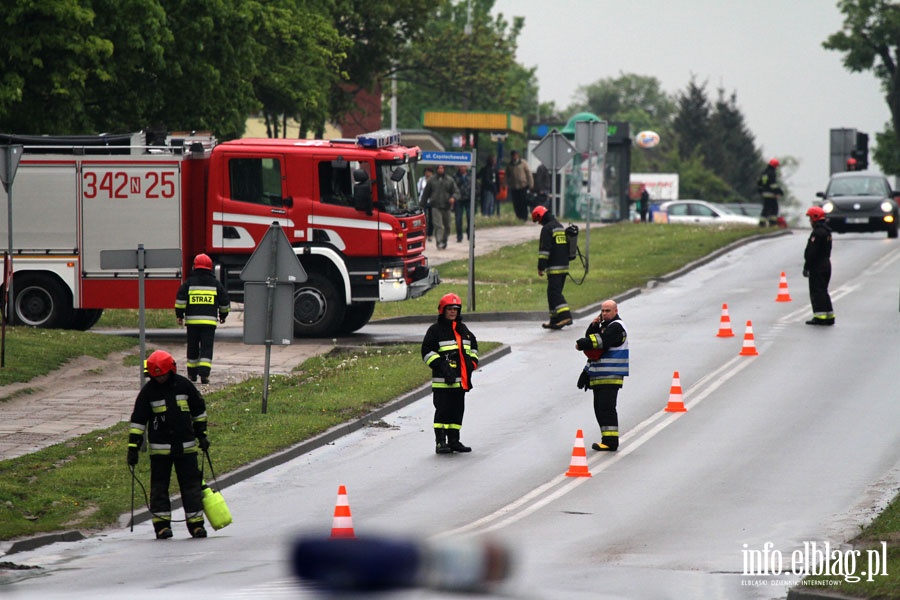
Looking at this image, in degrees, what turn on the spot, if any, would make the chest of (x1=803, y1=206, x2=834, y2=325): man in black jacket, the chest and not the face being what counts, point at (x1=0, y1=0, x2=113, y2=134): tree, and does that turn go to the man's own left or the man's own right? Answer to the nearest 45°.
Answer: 0° — they already face it

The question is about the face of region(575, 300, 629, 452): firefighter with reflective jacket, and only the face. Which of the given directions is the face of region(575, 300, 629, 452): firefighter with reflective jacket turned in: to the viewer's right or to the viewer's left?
to the viewer's left

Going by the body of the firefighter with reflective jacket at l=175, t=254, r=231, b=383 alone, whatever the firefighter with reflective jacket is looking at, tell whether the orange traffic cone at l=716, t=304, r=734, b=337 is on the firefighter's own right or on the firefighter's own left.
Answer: on the firefighter's own right

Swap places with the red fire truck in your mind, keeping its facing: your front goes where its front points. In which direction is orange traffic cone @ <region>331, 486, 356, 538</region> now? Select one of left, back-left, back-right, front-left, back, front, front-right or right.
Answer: right

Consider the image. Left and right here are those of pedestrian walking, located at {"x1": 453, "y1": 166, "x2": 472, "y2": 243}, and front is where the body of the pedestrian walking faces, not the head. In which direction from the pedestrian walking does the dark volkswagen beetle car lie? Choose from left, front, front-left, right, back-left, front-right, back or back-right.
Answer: left

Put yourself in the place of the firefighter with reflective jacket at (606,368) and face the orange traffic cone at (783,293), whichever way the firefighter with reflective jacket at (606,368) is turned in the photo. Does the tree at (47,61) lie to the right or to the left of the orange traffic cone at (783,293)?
left

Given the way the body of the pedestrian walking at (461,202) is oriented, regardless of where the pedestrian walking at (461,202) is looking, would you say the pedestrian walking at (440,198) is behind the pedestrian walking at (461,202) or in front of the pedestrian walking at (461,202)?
in front

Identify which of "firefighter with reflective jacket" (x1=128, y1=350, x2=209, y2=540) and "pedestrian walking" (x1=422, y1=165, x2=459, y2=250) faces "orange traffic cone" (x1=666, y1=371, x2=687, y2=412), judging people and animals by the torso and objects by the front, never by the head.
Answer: the pedestrian walking

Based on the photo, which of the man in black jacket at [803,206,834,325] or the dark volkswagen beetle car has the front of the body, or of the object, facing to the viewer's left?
the man in black jacket

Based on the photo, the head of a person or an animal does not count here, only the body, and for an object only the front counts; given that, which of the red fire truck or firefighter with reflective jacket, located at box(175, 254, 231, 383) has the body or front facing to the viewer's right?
the red fire truck

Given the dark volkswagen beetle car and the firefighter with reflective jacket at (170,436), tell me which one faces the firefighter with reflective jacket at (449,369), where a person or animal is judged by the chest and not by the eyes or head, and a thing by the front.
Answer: the dark volkswagen beetle car

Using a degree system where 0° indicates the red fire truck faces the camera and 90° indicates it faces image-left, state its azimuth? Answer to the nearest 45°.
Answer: approximately 270°

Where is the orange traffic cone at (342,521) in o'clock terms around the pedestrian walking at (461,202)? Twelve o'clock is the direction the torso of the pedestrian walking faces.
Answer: The orange traffic cone is roughly at 12 o'clock from the pedestrian walking.
